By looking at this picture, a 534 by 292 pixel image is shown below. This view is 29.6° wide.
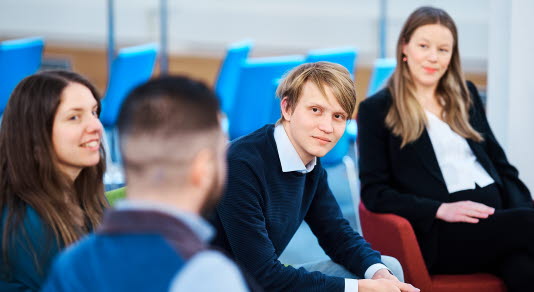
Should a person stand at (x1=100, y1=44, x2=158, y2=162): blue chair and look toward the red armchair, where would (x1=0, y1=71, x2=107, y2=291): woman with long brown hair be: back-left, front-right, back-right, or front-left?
front-right

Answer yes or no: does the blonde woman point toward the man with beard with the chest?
no

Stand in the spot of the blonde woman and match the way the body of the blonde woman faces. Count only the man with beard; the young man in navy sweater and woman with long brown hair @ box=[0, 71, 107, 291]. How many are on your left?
0

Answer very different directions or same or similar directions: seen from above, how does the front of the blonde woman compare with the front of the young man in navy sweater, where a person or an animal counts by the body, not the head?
same or similar directions

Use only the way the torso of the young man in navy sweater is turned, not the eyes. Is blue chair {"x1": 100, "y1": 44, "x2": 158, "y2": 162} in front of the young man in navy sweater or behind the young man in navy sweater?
behind

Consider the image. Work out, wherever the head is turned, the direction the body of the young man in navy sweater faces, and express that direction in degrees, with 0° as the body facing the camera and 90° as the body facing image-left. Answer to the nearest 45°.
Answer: approximately 315°

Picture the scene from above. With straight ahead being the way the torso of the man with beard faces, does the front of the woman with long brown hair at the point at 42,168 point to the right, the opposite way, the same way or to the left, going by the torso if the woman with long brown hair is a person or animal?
to the right

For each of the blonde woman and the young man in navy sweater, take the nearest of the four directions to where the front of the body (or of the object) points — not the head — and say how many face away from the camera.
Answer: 0

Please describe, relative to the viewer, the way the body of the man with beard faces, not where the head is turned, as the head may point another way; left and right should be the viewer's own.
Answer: facing away from the viewer and to the right of the viewer

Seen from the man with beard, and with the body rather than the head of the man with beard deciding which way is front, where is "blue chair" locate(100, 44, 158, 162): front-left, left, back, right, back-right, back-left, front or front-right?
front-left

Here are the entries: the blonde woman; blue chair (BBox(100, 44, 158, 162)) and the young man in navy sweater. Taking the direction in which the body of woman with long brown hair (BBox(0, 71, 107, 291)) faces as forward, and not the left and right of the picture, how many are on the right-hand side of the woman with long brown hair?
0

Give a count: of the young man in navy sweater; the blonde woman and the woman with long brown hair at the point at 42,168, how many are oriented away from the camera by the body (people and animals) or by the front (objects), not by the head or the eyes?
0

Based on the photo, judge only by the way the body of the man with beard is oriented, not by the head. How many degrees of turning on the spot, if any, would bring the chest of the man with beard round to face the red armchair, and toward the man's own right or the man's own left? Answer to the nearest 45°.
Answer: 0° — they already face it

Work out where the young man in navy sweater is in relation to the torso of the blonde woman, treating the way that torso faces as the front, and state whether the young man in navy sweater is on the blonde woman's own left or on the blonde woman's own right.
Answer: on the blonde woman's own right

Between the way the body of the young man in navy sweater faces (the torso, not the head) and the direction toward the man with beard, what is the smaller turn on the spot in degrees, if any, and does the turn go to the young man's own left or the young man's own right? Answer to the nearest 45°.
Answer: approximately 45° to the young man's own right

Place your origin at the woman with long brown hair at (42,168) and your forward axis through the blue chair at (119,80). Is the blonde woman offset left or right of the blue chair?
right

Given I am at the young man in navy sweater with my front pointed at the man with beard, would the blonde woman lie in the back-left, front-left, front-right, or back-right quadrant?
back-left
